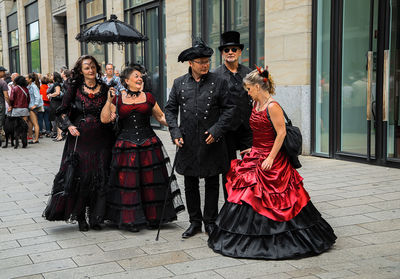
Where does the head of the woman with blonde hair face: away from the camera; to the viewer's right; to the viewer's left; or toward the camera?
to the viewer's left

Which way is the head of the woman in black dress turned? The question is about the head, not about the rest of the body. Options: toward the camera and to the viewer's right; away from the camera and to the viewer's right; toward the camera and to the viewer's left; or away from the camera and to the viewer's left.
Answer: toward the camera and to the viewer's right

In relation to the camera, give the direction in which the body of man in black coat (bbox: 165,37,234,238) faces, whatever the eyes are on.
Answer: toward the camera

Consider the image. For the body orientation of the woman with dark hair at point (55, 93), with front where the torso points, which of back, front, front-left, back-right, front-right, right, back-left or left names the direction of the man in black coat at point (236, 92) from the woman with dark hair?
left

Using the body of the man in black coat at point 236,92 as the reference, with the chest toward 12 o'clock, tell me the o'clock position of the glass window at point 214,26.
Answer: The glass window is roughly at 6 o'clock from the man in black coat.

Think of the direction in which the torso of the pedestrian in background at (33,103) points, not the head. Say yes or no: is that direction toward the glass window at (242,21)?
no

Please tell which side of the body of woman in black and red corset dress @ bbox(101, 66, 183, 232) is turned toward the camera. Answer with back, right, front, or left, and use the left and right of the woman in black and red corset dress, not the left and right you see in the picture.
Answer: front

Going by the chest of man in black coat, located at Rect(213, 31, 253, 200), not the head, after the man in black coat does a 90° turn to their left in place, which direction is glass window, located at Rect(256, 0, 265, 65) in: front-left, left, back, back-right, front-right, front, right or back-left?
left

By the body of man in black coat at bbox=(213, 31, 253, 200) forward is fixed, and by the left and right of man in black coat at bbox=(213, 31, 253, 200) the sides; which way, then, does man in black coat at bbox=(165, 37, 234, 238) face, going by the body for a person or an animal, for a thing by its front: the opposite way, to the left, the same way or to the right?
the same way

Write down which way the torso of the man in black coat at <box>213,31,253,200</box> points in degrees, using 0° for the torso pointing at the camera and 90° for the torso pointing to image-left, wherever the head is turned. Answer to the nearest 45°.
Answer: approximately 0°

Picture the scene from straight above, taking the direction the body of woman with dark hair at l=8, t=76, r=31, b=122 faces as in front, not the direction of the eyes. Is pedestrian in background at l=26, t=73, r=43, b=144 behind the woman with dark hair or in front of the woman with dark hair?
in front

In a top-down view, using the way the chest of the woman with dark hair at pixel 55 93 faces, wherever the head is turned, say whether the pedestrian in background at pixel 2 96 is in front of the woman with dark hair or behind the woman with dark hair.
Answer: in front
